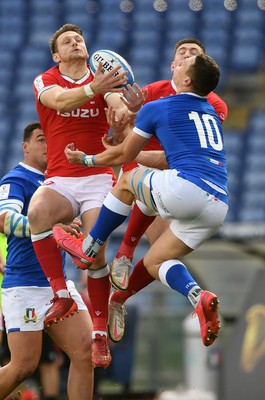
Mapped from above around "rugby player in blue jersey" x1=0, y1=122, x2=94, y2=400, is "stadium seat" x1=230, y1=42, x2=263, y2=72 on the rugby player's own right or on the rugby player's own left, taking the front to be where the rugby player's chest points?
on the rugby player's own left

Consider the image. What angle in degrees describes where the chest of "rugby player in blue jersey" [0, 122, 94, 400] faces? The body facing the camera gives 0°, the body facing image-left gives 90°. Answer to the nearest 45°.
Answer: approximately 315°

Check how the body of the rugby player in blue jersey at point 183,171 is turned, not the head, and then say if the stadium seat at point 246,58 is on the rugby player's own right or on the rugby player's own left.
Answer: on the rugby player's own right

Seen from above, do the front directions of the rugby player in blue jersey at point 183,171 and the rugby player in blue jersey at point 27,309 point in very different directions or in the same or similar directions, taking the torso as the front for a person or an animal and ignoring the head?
very different directions

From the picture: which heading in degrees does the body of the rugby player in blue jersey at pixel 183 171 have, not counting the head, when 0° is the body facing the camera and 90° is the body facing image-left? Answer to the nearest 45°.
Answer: approximately 135°

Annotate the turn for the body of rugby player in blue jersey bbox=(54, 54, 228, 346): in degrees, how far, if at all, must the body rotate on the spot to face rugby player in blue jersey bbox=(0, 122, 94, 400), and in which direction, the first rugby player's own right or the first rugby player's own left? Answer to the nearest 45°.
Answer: approximately 45° to the first rugby player's own left
